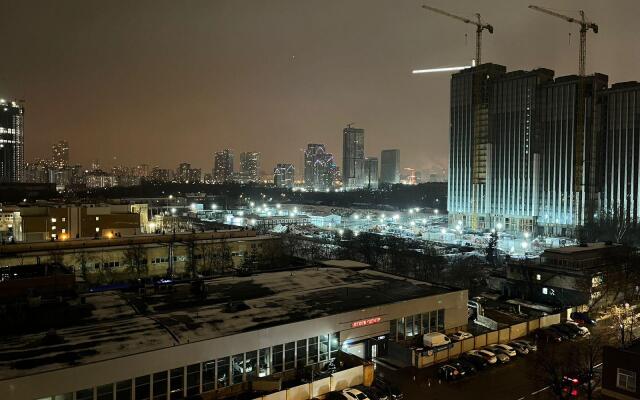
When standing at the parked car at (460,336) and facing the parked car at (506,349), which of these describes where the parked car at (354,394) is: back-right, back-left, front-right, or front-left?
back-right

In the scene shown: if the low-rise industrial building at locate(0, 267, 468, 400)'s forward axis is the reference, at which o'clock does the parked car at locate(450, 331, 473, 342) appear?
The parked car is roughly at 10 o'clock from the low-rise industrial building.

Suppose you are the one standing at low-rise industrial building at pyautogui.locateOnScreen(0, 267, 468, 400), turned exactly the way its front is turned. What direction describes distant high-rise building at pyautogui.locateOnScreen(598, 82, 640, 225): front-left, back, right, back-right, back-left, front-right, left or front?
left

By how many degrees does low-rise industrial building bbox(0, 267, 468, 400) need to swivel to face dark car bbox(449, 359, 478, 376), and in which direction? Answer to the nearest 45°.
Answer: approximately 45° to its left

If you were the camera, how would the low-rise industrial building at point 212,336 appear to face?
facing the viewer and to the right of the viewer

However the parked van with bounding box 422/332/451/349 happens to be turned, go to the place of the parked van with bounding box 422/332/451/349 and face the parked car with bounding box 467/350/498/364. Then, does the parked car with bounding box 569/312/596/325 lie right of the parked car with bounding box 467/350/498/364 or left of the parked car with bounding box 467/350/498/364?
left

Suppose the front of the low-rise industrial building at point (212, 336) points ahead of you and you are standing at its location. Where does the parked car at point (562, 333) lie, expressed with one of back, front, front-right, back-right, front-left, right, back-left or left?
front-left

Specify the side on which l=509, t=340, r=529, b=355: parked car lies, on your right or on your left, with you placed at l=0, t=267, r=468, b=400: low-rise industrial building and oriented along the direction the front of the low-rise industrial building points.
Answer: on your left

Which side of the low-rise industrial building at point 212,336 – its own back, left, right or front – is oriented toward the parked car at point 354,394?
front

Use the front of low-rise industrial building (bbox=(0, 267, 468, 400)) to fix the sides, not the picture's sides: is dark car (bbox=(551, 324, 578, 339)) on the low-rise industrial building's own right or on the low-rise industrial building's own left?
on the low-rise industrial building's own left

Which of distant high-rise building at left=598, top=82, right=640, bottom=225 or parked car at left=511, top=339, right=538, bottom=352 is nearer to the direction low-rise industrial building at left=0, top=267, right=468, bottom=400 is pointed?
the parked car

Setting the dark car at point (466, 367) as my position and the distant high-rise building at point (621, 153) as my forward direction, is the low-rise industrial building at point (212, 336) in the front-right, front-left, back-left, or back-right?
back-left

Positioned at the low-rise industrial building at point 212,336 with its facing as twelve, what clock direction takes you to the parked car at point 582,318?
The parked car is roughly at 10 o'clock from the low-rise industrial building.
